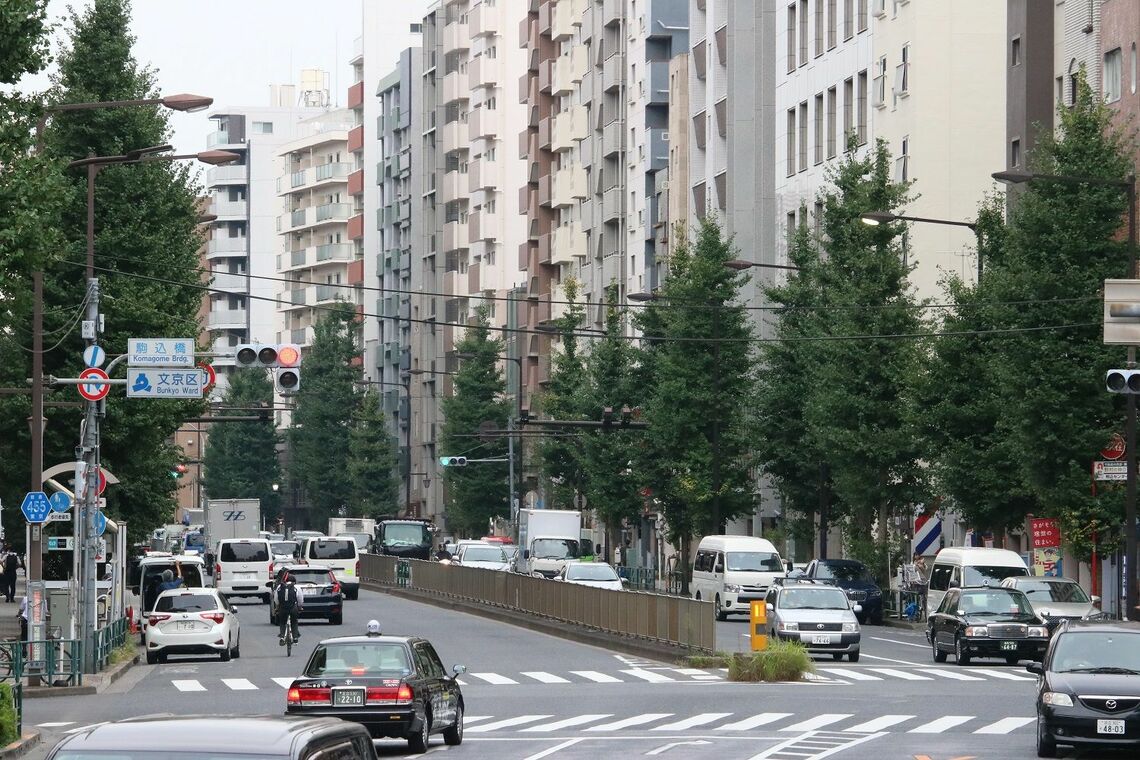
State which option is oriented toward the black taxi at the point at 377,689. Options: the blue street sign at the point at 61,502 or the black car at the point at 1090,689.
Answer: the blue street sign

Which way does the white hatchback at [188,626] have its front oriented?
away from the camera

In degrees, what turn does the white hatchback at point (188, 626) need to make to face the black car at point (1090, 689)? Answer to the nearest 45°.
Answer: approximately 180°

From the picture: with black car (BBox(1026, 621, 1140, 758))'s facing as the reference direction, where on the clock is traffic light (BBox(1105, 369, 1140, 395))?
The traffic light is roughly at 6 o'clock from the black car.

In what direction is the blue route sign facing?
toward the camera

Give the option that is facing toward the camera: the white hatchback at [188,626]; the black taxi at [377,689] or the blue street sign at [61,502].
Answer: the blue street sign

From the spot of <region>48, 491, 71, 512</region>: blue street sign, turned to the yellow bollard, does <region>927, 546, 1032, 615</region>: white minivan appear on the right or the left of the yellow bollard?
left

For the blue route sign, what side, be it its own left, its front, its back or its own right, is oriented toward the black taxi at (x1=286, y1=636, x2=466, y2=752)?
front

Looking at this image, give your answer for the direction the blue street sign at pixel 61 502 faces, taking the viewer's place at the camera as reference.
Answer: facing the viewer

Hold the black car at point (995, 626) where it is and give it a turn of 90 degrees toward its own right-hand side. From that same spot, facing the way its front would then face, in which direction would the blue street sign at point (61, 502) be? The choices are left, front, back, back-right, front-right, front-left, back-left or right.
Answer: front-right

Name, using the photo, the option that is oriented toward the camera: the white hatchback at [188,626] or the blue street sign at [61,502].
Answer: the blue street sign

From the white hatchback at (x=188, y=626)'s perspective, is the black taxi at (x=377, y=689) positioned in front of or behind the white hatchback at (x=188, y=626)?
behind

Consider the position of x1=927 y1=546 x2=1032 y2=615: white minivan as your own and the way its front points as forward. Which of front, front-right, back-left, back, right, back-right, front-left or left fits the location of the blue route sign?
right

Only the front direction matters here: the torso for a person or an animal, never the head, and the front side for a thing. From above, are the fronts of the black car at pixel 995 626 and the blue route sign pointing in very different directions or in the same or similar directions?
same or similar directions

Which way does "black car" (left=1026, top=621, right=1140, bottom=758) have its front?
toward the camera

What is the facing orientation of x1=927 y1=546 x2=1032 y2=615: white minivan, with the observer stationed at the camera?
facing the viewer and to the right of the viewer

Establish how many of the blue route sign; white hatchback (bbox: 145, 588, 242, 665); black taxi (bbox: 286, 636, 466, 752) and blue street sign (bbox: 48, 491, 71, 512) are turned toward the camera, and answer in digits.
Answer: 2
